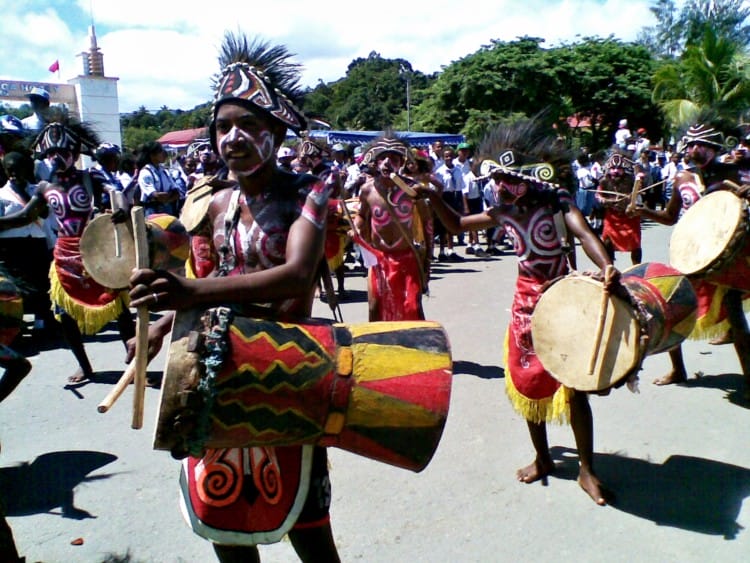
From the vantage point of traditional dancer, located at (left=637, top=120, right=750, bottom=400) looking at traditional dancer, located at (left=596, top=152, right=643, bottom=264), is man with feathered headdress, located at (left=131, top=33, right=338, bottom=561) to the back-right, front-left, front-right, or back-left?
back-left

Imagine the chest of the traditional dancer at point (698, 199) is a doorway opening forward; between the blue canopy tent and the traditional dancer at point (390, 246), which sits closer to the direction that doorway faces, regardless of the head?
the traditional dancer

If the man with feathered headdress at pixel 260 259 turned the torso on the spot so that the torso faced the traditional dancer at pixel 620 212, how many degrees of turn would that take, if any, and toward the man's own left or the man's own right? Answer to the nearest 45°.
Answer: approximately 180°

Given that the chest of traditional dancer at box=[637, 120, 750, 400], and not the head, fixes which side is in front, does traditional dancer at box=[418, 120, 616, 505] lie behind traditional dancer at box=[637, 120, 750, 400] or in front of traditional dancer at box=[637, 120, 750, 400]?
in front

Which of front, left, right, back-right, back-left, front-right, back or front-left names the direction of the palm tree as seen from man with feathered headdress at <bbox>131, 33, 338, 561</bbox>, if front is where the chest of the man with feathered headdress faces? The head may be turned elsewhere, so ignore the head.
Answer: back

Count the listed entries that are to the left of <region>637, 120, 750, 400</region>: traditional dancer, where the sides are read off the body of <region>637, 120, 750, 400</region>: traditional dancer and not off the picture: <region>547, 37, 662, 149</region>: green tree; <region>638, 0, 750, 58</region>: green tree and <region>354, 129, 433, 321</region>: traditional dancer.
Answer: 0

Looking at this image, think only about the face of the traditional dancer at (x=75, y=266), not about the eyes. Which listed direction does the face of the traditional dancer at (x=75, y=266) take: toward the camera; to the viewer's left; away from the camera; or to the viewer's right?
toward the camera

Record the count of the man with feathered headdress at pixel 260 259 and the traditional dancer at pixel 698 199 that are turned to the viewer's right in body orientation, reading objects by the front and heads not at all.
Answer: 0

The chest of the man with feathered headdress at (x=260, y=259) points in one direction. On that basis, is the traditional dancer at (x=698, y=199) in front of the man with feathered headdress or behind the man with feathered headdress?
behind

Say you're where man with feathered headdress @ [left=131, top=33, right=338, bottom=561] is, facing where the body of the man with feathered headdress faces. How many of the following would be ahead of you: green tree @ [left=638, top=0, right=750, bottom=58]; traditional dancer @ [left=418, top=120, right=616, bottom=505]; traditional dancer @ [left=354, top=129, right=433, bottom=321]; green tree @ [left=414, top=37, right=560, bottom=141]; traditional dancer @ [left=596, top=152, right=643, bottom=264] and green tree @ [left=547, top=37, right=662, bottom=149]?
0

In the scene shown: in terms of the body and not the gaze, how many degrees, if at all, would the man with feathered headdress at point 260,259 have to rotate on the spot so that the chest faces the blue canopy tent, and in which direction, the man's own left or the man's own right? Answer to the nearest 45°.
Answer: approximately 135° to the man's own right

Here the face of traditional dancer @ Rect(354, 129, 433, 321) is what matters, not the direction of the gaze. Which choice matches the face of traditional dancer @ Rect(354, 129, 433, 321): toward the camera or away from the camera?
toward the camera

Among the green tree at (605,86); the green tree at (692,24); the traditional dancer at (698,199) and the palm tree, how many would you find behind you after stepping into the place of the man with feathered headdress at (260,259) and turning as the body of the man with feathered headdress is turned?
4

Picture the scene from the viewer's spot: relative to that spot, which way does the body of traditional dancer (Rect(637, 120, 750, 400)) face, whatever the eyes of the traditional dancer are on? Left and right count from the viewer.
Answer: facing the viewer and to the left of the viewer

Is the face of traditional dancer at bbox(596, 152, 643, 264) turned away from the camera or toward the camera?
toward the camera

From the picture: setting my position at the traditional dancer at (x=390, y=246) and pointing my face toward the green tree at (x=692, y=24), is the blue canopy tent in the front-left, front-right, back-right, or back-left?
front-left

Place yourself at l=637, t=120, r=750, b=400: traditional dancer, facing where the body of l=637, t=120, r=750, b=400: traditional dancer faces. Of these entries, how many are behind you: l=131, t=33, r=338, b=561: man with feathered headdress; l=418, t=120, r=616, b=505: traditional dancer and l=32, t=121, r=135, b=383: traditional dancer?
0

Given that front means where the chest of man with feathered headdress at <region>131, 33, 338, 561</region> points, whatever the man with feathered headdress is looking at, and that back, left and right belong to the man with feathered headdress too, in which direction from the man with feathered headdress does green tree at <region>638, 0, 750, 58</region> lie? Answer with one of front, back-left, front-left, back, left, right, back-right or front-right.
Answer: back
